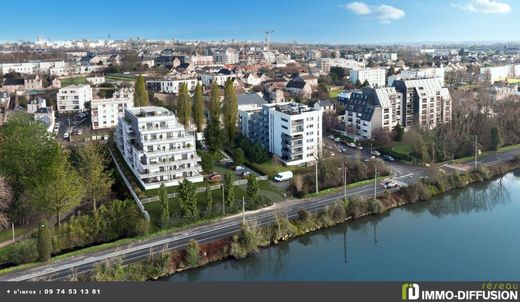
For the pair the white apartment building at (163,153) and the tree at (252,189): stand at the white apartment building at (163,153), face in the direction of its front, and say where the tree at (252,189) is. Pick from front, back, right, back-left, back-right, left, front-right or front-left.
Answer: front-left

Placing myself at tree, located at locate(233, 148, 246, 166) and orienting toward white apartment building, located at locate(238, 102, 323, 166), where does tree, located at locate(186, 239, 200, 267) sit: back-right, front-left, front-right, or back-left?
back-right

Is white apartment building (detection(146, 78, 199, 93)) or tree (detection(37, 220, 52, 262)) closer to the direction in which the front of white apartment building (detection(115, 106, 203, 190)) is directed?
the tree

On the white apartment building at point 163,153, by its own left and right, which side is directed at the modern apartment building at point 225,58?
back

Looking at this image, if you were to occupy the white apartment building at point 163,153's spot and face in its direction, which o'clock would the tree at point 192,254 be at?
The tree is roughly at 12 o'clock from the white apartment building.

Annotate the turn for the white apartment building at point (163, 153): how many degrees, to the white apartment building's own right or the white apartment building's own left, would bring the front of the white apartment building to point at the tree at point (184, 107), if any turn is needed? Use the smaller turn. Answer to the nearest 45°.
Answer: approximately 180°

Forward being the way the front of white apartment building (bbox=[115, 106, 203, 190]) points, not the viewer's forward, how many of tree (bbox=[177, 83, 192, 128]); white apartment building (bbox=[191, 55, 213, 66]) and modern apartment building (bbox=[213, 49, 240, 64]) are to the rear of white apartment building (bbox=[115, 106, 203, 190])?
3

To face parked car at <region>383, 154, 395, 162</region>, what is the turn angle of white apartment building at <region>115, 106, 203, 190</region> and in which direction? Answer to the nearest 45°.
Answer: approximately 90° to its left

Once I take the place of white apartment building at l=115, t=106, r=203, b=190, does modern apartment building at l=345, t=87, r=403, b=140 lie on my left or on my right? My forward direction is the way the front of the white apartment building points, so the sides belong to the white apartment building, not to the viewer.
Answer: on my left

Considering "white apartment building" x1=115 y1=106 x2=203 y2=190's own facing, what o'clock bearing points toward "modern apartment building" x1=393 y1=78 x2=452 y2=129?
The modern apartment building is roughly at 8 o'clock from the white apartment building.

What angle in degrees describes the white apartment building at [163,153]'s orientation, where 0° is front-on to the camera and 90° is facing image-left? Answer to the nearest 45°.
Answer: approximately 0°

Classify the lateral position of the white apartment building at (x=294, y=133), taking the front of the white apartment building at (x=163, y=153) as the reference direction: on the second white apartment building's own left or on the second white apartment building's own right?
on the second white apartment building's own left

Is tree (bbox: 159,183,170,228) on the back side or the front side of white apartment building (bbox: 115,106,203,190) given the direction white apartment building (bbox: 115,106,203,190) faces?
on the front side

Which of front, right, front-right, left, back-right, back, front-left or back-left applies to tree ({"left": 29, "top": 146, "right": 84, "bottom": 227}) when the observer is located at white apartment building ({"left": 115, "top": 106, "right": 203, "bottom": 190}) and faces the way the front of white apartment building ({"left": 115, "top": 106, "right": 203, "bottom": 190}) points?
front-right

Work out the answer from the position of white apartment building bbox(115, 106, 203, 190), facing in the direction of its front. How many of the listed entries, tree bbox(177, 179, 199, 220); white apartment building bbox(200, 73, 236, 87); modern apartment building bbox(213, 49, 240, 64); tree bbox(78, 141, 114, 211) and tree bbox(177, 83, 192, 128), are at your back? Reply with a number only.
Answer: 3

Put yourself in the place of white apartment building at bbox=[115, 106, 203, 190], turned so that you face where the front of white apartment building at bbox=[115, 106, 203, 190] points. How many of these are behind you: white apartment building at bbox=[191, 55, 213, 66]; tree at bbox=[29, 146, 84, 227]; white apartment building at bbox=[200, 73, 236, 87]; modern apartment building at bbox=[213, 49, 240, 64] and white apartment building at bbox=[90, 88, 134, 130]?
4

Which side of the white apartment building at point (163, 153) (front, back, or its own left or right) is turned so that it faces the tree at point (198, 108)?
back

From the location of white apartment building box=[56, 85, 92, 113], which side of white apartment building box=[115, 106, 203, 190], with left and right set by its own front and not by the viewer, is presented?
back
